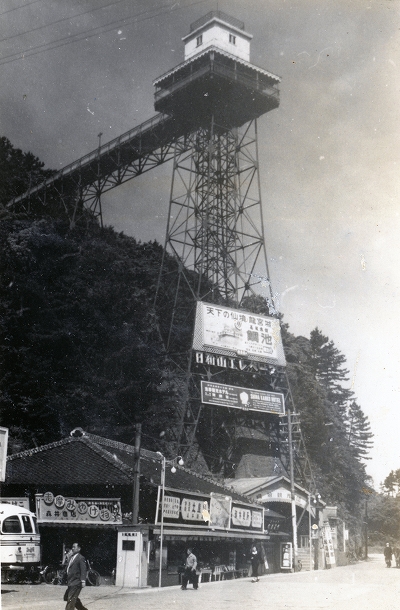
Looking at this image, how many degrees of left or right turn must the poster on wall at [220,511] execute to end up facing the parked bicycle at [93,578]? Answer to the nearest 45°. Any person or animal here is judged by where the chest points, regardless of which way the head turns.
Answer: approximately 90° to its right

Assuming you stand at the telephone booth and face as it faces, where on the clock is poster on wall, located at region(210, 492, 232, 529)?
The poster on wall is roughly at 7 o'clock from the telephone booth.

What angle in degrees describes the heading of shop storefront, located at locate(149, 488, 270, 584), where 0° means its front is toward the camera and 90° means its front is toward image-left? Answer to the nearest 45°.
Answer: approximately 315°

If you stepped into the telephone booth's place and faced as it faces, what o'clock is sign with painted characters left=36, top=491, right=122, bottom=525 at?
The sign with painted characters is roughly at 4 o'clock from the telephone booth.

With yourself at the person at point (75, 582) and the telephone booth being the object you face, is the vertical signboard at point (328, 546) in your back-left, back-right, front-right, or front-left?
front-right

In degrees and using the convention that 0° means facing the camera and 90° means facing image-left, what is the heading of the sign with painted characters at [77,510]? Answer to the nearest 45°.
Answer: approximately 0°

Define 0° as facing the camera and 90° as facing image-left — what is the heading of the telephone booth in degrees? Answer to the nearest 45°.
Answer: approximately 0°

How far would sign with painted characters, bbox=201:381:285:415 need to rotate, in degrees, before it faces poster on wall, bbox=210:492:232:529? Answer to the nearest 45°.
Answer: approximately 45° to its right

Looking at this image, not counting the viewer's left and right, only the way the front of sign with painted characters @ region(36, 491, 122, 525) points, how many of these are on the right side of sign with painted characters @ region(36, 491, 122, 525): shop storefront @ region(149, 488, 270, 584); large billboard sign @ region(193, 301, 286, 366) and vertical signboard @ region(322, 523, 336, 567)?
0

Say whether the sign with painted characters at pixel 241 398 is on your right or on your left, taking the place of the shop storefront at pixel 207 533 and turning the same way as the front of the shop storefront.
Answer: on your left

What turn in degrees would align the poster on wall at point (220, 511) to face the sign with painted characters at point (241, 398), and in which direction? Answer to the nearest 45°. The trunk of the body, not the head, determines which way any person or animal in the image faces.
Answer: approximately 135° to its left

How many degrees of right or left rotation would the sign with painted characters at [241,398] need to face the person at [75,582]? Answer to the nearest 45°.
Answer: approximately 45° to its right

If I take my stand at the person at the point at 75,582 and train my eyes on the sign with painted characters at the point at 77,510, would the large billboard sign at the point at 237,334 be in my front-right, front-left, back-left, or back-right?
front-right

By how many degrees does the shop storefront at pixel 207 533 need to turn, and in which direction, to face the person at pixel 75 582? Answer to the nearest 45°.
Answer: approximately 45° to its right

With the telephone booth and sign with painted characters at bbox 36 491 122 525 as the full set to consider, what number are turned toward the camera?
2

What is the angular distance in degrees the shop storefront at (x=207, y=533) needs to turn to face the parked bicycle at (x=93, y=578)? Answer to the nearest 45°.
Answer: approximately 90° to its right

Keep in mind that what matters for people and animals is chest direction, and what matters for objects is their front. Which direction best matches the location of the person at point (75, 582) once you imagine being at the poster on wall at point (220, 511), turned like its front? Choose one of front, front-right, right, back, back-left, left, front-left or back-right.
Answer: front-right

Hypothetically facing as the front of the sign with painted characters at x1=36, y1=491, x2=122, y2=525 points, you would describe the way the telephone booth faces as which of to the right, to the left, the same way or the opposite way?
the same way
